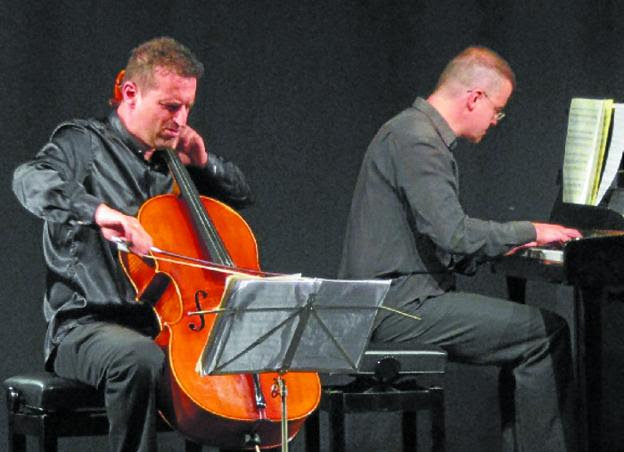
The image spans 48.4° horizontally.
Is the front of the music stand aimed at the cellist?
yes

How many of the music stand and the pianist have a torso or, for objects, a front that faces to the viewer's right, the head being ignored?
1

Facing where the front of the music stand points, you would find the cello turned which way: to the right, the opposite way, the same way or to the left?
the opposite way

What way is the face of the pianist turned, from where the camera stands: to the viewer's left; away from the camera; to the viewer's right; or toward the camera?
to the viewer's right

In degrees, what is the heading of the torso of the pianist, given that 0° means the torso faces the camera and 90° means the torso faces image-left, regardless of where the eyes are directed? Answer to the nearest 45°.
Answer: approximately 270°

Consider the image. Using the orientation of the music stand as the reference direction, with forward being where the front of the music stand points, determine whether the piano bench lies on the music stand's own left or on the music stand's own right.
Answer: on the music stand's own right

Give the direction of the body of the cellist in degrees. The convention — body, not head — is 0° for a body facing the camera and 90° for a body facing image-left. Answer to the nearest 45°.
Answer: approximately 315°

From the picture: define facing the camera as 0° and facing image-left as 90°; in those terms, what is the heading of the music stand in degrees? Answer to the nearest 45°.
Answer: approximately 135°

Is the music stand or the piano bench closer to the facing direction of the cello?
the music stand

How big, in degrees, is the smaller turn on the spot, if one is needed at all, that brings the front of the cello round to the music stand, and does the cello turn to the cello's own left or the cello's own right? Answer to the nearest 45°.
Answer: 0° — it already faces it

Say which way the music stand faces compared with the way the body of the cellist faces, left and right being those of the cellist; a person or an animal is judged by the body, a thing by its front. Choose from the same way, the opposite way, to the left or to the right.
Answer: the opposite way

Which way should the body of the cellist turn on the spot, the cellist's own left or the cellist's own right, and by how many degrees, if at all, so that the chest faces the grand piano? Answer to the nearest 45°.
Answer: approximately 45° to the cellist's own left

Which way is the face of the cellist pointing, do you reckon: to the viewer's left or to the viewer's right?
to the viewer's right

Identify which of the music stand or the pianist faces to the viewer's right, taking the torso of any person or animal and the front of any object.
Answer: the pianist
